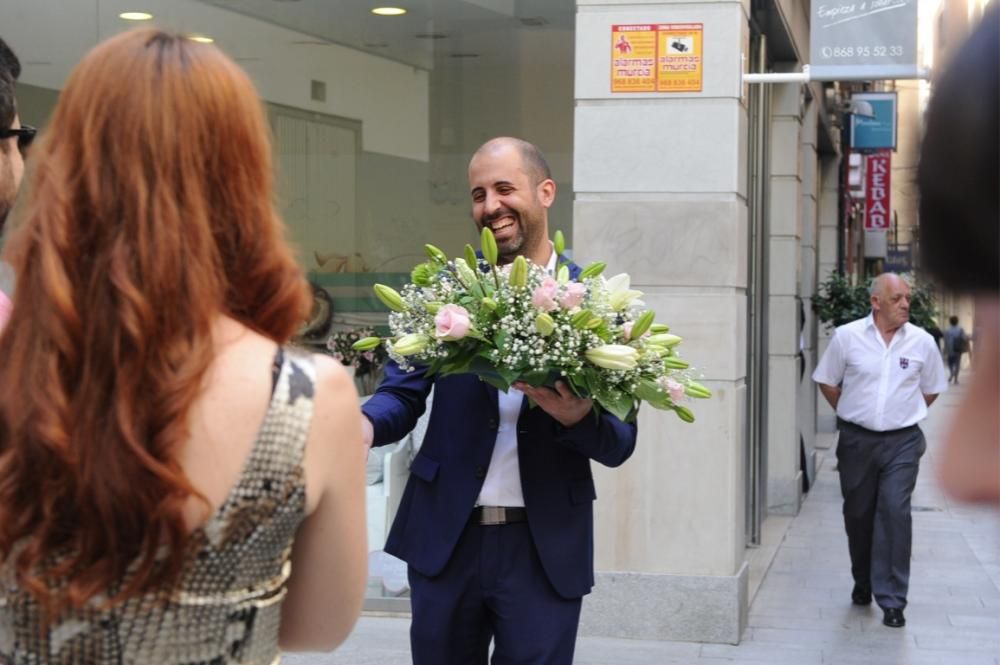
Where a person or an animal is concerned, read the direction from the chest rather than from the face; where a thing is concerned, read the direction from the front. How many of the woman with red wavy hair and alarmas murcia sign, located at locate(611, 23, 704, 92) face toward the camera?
1

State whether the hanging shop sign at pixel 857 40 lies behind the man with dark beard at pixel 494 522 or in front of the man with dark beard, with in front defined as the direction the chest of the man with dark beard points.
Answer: behind

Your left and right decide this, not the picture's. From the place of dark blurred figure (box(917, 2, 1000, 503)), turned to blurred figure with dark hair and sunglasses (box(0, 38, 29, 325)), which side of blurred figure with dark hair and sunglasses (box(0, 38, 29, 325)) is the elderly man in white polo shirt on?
right

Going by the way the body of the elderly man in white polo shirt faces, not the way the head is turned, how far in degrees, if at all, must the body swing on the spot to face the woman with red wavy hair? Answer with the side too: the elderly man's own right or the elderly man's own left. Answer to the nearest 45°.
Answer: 0° — they already face them

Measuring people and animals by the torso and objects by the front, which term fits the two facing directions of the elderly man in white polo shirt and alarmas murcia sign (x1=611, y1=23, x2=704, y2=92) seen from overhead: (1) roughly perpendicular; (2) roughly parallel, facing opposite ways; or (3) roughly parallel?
roughly parallel

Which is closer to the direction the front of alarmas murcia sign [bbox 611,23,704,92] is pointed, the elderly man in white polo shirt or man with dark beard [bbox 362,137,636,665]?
the man with dark beard

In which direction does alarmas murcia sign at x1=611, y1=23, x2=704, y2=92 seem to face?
toward the camera

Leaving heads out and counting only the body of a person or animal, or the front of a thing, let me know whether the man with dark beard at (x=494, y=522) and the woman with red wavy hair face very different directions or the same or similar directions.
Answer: very different directions

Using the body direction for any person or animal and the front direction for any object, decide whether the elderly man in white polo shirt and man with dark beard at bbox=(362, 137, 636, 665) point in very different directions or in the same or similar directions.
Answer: same or similar directions

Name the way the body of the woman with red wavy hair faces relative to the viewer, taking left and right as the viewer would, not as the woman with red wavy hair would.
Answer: facing away from the viewer

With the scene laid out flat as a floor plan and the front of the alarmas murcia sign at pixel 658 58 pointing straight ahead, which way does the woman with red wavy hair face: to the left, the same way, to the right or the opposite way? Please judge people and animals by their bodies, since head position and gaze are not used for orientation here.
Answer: the opposite way

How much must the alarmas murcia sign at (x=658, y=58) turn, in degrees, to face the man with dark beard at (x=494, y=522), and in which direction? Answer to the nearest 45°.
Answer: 0° — it already faces them

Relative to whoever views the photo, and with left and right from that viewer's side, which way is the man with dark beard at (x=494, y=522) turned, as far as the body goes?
facing the viewer

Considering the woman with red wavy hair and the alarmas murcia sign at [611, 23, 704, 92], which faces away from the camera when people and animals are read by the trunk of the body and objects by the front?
the woman with red wavy hair

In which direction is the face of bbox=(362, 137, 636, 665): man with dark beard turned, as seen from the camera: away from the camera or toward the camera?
toward the camera

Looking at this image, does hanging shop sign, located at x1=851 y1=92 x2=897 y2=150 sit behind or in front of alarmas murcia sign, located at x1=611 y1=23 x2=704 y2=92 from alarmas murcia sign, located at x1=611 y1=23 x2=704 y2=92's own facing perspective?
behind

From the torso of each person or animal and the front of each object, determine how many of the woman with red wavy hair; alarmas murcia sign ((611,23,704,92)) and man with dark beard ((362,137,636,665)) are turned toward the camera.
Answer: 2

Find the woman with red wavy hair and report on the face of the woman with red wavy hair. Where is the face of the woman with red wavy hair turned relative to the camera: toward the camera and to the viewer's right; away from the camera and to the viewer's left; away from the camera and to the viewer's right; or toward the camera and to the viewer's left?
away from the camera and to the viewer's right

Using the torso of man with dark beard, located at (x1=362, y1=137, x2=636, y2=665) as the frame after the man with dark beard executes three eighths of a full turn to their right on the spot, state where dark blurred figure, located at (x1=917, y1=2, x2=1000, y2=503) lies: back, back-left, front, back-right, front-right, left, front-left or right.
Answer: back-left

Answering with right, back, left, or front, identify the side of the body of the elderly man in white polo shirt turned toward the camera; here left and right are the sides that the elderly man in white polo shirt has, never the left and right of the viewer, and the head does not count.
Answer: front
